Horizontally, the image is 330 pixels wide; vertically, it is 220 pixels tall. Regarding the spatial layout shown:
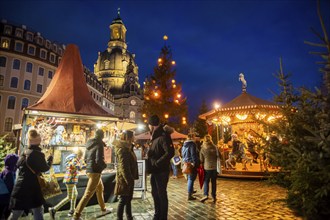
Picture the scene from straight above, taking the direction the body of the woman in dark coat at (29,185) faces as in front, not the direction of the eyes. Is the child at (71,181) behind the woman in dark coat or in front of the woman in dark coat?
in front

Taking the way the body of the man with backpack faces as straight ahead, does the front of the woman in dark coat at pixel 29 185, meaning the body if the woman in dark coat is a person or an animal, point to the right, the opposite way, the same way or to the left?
to the right

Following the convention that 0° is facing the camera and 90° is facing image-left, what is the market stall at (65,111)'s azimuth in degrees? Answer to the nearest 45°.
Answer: approximately 0°

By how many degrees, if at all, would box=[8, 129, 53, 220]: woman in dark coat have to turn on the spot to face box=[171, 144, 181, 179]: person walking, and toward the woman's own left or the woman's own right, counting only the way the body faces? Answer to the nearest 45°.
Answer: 0° — they already face them

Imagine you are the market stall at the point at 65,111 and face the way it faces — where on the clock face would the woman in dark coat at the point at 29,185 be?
The woman in dark coat is roughly at 12 o'clock from the market stall.

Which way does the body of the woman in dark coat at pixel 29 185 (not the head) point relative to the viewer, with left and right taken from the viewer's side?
facing away from the viewer and to the right of the viewer
